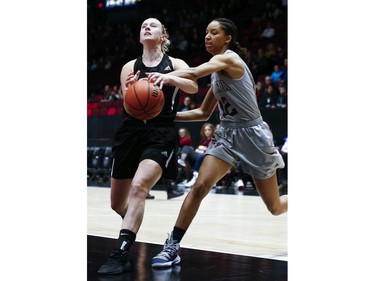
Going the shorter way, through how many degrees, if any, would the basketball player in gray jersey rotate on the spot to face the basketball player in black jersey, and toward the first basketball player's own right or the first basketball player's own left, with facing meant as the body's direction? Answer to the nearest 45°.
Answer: approximately 45° to the first basketball player's own right

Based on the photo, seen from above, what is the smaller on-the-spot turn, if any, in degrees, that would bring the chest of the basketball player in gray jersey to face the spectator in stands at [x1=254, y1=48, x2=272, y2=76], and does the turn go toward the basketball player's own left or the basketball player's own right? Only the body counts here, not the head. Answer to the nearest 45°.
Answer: approximately 135° to the basketball player's own right

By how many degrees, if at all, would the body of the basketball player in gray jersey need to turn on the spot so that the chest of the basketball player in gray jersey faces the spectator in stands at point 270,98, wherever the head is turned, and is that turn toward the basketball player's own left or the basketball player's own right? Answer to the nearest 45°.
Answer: approximately 135° to the basketball player's own right

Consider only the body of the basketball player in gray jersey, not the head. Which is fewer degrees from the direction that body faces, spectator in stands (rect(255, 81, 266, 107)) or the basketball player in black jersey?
the basketball player in black jersey

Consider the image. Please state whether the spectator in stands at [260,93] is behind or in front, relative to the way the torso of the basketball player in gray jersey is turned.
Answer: behind

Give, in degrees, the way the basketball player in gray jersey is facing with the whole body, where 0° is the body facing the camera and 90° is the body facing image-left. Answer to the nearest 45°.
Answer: approximately 45°

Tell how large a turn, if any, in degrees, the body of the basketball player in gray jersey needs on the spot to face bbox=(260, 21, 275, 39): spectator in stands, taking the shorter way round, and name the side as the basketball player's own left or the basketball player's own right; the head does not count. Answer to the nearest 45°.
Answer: approximately 135° to the basketball player's own right

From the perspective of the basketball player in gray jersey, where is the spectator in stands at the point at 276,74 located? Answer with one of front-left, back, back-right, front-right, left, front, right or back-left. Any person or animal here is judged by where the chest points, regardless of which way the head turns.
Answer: back-right

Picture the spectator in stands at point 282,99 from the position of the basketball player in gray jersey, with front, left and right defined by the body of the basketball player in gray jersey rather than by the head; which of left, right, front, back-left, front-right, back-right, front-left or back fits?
back-right
